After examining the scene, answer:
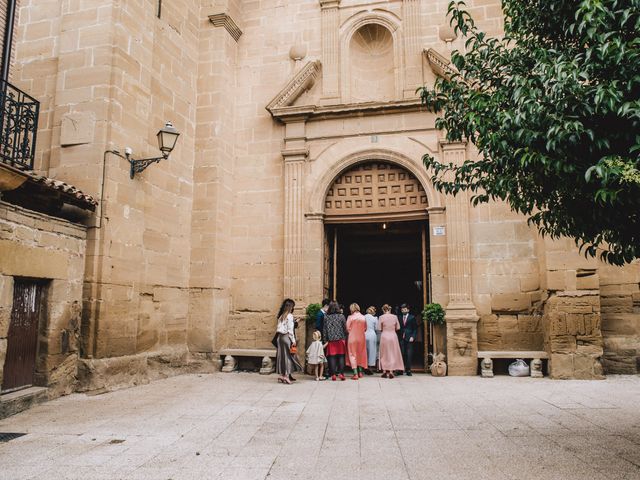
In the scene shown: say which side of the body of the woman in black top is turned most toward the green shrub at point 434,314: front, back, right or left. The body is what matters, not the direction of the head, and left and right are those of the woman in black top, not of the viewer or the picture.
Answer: right

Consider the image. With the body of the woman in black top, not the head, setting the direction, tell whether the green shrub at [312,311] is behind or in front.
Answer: in front

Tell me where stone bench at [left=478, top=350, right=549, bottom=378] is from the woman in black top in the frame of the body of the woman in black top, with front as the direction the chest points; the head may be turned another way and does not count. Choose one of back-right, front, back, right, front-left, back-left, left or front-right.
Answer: right

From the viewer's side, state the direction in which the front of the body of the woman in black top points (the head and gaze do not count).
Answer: away from the camera

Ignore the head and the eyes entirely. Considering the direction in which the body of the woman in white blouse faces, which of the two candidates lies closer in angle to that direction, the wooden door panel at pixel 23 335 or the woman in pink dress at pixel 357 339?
the woman in pink dress

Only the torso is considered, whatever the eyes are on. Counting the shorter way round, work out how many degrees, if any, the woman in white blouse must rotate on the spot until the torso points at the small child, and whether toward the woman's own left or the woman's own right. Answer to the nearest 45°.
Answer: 0° — they already face them

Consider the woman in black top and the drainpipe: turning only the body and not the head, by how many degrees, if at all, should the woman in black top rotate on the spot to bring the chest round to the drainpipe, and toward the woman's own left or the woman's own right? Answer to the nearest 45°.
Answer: approximately 90° to the woman's own left

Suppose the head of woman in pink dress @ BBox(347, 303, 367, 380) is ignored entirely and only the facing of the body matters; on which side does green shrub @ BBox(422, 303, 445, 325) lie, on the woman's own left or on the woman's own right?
on the woman's own right

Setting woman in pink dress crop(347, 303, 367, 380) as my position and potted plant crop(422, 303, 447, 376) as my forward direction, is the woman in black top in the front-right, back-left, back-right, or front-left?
back-right

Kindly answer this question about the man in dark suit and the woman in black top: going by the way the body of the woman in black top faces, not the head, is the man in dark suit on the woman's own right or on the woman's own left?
on the woman's own right

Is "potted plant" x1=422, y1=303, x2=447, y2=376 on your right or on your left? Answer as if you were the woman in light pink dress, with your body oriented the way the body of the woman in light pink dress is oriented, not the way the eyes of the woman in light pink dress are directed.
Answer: on your right

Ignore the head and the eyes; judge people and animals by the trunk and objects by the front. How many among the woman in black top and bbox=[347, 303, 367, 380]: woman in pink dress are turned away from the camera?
2

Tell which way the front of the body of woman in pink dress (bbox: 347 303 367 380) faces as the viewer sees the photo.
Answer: away from the camera

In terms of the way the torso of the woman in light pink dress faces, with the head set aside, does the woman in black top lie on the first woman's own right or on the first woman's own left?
on the first woman's own left

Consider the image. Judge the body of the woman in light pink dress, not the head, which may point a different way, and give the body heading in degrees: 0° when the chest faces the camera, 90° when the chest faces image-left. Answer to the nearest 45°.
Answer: approximately 180°

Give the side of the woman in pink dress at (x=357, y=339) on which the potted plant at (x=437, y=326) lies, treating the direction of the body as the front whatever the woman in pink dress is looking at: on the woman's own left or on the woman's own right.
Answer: on the woman's own right

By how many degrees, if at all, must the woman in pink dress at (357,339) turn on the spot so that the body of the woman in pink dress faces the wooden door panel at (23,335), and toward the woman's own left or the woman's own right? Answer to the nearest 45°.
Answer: approximately 135° to the woman's own left

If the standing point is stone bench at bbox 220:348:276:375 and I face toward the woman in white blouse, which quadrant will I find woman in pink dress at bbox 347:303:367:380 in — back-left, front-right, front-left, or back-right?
front-left
